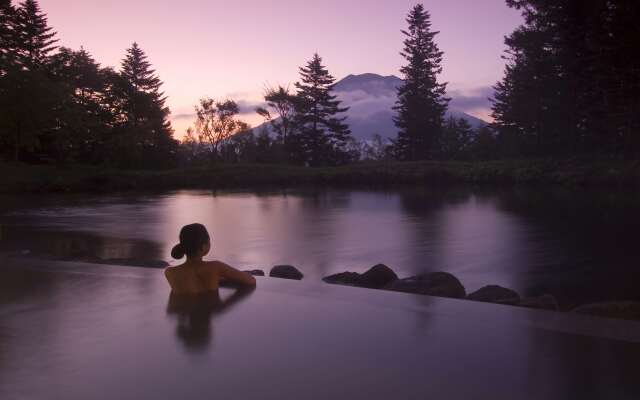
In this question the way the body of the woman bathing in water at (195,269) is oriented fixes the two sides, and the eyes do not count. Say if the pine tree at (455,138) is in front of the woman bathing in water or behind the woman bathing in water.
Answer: in front

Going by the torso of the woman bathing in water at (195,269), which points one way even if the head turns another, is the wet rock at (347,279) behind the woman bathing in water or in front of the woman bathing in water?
in front

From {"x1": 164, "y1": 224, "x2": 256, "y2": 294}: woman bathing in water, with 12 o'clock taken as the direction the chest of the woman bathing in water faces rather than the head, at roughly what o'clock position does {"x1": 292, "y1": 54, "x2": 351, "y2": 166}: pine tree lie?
The pine tree is roughly at 11 o'clock from the woman bathing in water.

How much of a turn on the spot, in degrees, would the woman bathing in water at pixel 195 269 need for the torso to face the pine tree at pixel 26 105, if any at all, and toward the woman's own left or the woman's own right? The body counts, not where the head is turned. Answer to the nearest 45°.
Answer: approximately 45° to the woman's own left

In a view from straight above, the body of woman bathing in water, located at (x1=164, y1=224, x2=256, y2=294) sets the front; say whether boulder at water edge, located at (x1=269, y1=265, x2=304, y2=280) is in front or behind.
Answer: in front

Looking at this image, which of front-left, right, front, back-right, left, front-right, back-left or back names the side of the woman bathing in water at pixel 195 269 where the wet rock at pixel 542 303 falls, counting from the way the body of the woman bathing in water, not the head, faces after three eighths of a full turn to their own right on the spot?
left

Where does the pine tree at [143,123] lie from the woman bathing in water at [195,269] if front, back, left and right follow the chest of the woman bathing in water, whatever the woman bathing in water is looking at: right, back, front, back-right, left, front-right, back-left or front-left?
front-left

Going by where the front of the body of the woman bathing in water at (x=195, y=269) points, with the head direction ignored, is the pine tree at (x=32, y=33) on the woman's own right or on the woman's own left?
on the woman's own left

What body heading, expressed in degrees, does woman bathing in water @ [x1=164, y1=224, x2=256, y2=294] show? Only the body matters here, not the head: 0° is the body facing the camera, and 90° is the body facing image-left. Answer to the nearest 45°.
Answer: approximately 225°
